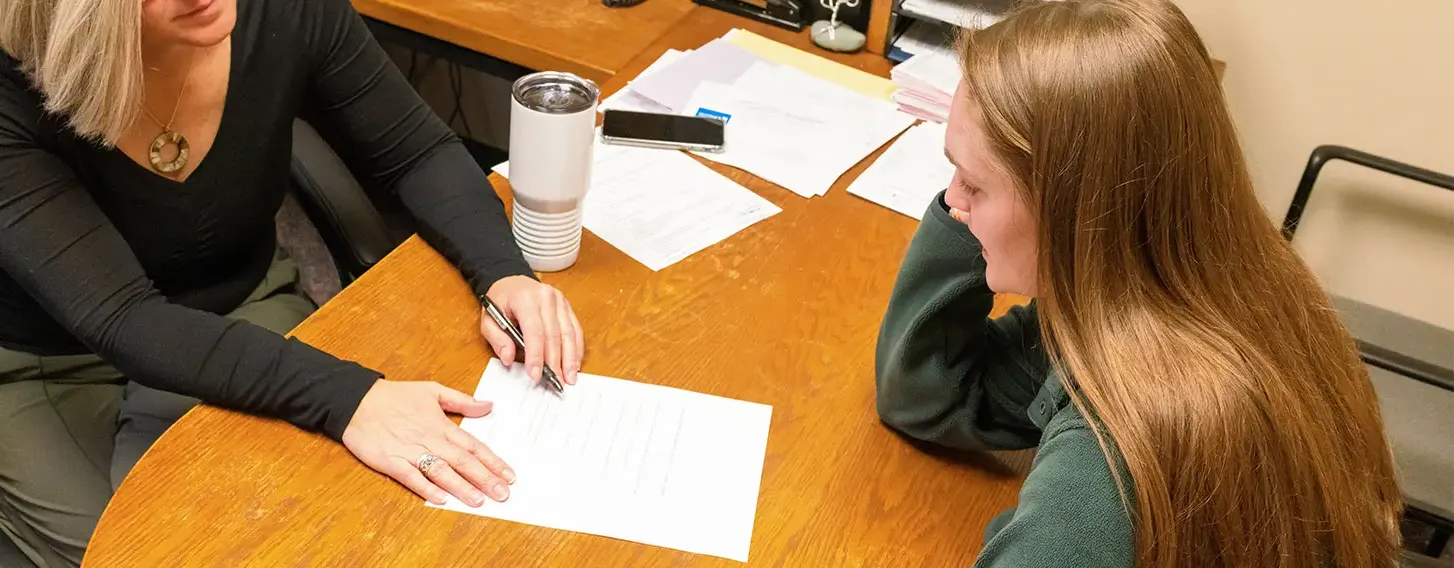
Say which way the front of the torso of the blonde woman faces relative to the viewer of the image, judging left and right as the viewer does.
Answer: facing the viewer and to the right of the viewer

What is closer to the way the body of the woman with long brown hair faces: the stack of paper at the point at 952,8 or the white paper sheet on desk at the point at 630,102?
the white paper sheet on desk

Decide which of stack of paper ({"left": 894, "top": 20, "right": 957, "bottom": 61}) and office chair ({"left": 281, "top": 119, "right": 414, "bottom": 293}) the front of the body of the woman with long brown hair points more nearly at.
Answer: the office chair

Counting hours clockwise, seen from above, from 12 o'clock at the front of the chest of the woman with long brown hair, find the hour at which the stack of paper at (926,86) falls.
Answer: The stack of paper is roughly at 2 o'clock from the woman with long brown hair.

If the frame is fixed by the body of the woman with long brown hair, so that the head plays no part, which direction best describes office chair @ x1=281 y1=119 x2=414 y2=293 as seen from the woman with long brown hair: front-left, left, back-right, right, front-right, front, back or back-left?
front

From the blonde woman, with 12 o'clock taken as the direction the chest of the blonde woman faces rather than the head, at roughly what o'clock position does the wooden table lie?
The wooden table is roughly at 12 o'clock from the blonde woman.

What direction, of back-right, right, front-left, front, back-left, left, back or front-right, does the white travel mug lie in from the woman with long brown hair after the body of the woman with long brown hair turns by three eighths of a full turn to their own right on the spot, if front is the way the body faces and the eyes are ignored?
back-left

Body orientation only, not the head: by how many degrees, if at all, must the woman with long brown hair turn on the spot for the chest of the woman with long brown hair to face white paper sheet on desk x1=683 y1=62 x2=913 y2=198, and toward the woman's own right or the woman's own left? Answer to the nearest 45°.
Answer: approximately 45° to the woman's own right

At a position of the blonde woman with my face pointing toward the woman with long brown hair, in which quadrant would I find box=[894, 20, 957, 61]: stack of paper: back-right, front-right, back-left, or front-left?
front-left

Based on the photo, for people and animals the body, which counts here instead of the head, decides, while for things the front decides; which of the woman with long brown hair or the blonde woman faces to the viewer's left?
the woman with long brown hair

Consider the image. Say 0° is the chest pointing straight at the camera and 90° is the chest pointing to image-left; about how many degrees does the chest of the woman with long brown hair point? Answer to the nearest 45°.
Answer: approximately 90°

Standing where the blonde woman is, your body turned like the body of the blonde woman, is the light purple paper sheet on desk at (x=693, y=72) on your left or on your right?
on your left

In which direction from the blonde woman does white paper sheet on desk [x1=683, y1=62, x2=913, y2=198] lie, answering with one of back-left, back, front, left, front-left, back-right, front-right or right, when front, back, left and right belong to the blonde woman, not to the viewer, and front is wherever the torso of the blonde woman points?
front-left

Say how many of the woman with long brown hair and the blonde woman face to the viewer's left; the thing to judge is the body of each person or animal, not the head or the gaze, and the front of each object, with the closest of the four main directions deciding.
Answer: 1

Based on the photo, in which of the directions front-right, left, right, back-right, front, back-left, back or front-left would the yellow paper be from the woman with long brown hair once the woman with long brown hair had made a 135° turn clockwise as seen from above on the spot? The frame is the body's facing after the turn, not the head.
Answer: left

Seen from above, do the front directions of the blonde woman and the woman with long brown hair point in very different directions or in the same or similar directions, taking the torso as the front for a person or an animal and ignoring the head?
very different directions

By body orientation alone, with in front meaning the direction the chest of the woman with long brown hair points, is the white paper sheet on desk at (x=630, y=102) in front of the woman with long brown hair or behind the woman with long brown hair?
in front
